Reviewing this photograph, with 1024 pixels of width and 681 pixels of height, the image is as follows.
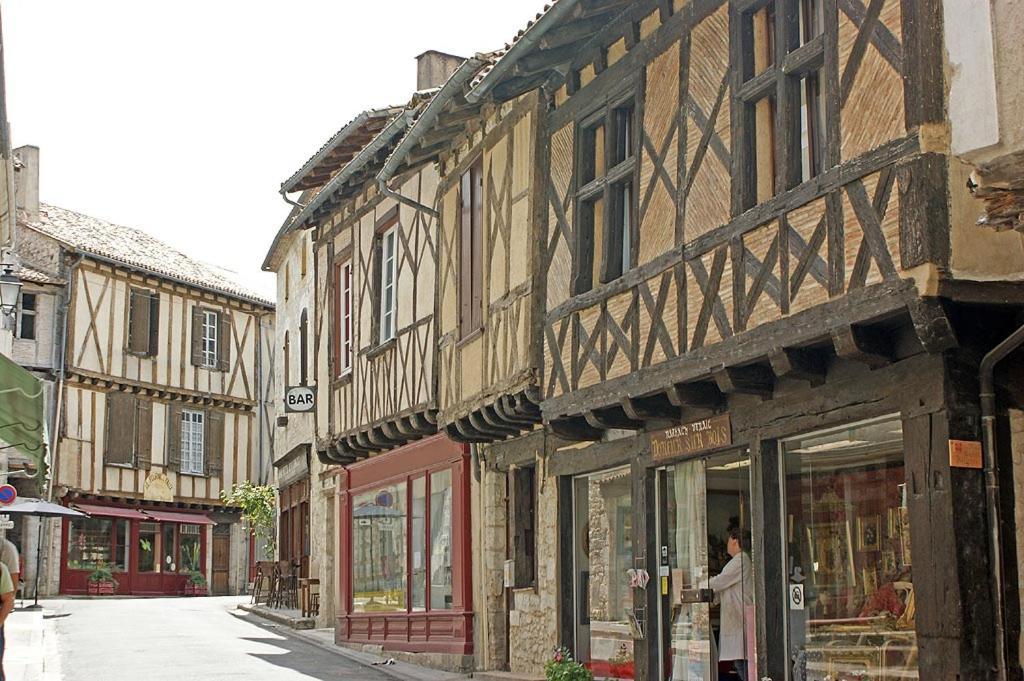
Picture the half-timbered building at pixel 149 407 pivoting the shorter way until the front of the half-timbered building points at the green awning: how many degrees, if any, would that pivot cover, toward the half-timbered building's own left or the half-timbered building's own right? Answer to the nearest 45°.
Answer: approximately 45° to the half-timbered building's own right

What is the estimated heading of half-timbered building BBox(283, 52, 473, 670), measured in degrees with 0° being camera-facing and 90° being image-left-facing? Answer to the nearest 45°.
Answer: approximately 45°

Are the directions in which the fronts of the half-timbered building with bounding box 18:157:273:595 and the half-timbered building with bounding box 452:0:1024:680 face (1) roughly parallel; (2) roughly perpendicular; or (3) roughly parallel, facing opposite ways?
roughly perpendicular

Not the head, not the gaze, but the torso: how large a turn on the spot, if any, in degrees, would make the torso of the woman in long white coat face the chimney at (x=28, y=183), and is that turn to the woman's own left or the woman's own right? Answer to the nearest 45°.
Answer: approximately 45° to the woman's own right

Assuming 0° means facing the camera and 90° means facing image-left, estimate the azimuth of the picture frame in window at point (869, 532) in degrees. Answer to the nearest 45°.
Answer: approximately 45°

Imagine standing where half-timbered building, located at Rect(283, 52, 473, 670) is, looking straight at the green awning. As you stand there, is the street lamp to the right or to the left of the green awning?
right

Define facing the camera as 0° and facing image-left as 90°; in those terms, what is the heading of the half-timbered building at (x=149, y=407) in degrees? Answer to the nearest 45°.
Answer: approximately 315°

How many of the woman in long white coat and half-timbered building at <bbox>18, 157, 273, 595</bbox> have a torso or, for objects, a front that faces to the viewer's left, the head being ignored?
1

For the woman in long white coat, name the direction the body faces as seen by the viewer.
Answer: to the viewer's left
